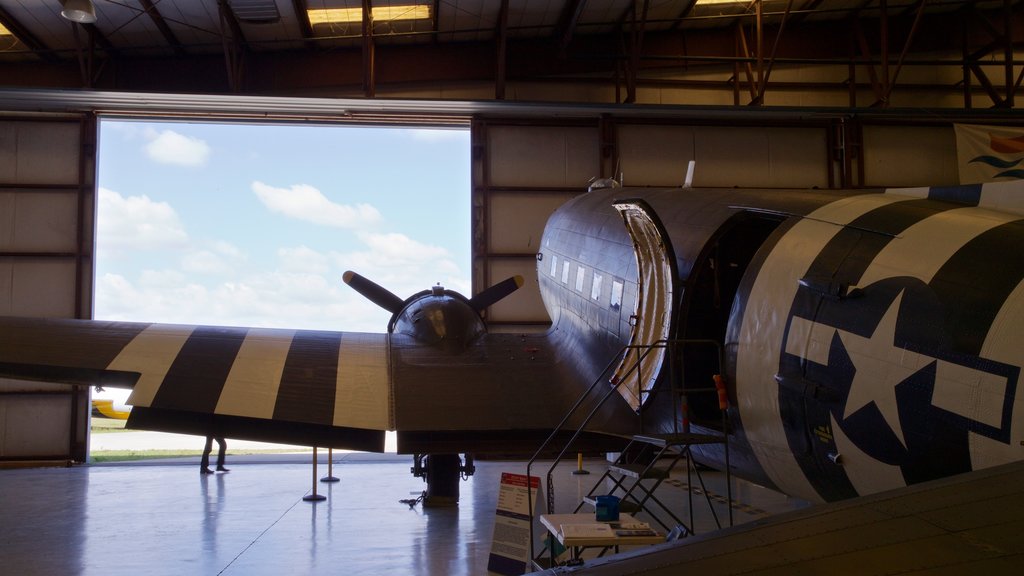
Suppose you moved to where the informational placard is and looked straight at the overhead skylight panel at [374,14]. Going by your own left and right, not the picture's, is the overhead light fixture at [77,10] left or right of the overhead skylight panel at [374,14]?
left

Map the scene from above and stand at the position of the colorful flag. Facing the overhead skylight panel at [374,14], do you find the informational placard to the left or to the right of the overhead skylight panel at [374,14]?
left

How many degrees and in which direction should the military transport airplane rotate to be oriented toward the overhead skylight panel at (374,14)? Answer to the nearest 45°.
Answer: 0° — it already faces it

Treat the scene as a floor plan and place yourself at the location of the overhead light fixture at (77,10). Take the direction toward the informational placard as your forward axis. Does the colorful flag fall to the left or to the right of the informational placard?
left

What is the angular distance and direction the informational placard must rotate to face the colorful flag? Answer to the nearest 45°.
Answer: approximately 180°

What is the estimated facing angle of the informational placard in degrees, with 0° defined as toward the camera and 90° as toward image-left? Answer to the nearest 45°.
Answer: approximately 45°

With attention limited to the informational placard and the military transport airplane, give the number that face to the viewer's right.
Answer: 0

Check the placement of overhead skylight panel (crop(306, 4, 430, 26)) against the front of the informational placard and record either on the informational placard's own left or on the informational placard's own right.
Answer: on the informational placard's own right

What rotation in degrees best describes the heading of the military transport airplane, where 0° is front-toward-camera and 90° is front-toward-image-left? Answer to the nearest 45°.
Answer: approximately 135°

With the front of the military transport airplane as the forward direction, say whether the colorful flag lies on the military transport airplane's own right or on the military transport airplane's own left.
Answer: on the military transport airplane's own right
